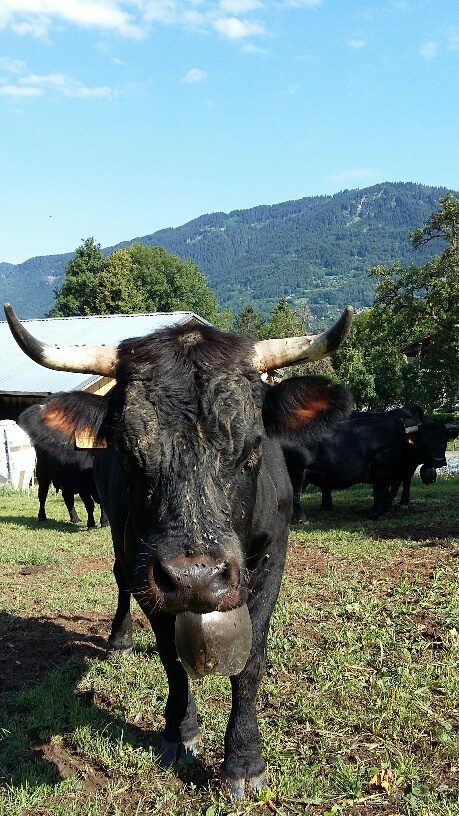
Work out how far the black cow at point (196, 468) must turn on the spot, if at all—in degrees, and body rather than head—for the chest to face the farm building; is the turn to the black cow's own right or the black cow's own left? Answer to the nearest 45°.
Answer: approximately 180°

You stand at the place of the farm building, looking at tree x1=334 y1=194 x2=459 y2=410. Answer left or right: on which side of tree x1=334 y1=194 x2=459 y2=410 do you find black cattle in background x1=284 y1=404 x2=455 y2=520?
right

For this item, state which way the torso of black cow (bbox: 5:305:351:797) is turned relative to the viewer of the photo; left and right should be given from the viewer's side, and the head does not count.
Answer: facing the viewer

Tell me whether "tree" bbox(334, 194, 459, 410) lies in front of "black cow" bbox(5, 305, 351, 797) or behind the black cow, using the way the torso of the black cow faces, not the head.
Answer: behind

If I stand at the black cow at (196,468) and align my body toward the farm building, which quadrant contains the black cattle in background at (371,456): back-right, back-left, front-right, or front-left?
front-right

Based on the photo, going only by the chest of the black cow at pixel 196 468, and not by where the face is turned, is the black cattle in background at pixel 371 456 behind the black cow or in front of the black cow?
behind
